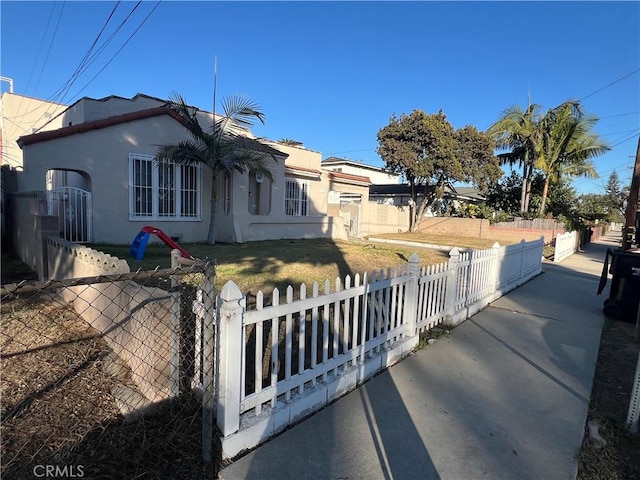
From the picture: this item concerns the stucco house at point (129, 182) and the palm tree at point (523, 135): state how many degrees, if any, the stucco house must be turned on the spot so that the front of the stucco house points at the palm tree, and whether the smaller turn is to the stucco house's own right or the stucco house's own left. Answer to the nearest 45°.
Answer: approximately 45° to the stucco house's own left

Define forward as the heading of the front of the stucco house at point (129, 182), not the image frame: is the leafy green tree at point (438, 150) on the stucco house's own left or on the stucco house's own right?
on the stucco house's own left

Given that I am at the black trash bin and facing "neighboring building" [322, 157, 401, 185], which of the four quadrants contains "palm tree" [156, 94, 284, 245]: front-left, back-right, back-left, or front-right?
front-left

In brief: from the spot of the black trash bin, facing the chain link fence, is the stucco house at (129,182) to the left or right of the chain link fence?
right

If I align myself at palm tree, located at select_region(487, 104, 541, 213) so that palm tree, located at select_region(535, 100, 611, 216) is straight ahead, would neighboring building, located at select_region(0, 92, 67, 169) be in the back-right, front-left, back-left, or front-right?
back-right

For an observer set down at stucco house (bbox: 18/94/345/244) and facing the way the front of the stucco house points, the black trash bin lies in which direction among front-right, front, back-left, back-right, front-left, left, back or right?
front

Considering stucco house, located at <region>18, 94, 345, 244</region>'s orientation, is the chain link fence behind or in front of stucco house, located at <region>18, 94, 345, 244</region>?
in front

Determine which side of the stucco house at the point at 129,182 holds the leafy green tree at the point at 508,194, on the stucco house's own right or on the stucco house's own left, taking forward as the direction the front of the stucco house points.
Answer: on the stucco house's own left

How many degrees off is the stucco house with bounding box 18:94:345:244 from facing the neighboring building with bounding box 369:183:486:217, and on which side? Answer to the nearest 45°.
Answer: approximately 90° to its left

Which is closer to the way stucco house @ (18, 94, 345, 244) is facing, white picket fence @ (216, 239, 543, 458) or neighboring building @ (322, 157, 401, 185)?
the white picket fence

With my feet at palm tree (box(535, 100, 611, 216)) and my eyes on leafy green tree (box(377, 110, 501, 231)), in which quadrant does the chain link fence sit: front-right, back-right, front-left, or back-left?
front-left

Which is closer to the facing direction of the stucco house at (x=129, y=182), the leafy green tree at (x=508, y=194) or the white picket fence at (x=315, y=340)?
the white picket fence

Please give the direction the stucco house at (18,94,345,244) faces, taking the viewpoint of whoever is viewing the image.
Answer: facing the viewer and to the right of the viewer

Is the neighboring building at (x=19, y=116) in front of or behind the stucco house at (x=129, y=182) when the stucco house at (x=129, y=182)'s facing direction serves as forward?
behind
